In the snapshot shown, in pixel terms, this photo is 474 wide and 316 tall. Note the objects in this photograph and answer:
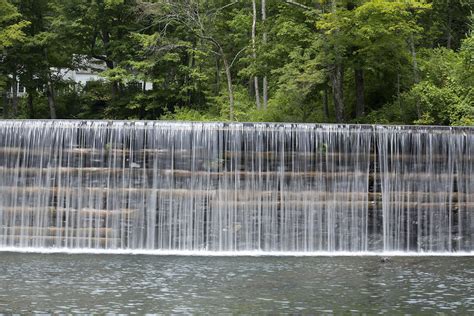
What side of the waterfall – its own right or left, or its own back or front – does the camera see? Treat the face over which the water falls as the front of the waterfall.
front
